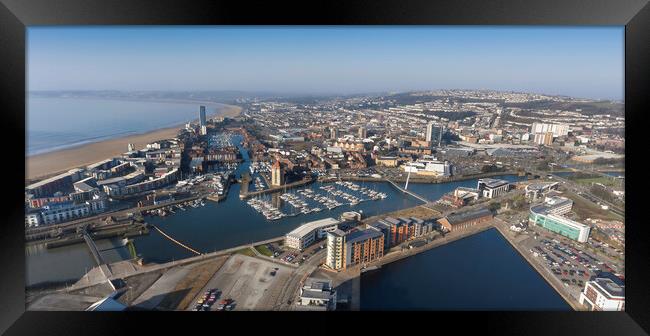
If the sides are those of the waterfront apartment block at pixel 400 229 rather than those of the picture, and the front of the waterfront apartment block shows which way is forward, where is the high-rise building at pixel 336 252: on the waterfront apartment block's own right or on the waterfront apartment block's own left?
on the waterfront apartment block's own right

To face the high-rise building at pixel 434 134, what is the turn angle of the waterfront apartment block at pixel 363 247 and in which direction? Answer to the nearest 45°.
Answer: approximately 135° to its left

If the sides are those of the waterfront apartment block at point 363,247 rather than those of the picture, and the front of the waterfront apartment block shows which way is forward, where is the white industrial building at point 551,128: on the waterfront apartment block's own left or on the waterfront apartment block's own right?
on the waterfront apartment block's own left

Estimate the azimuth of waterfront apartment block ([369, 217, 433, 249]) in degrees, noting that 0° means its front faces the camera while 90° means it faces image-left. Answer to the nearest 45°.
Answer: approximately 315°

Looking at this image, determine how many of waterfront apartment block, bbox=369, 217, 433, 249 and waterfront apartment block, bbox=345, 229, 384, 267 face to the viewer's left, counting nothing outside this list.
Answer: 0

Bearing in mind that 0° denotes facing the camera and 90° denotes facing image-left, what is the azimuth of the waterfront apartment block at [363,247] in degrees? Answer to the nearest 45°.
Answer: approximately 315°
